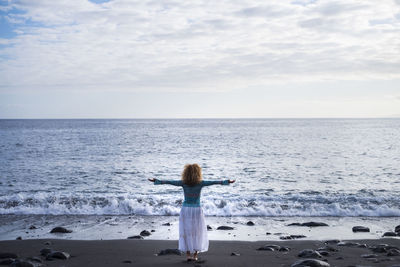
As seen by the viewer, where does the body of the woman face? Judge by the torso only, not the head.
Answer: away from the camera

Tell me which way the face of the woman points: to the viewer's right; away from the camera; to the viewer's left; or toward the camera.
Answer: away from the camera

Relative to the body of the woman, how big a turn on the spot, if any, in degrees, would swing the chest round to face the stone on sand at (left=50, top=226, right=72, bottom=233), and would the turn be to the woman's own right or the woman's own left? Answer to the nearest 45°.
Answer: approximately 45° to the woman's own left

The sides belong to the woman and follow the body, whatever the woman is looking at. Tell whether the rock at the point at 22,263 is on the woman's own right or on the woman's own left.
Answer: on the woman's own left

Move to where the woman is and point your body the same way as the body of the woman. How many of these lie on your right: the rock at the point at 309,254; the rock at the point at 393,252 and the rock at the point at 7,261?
2

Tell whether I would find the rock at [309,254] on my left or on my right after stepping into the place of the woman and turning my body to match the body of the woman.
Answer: on my right

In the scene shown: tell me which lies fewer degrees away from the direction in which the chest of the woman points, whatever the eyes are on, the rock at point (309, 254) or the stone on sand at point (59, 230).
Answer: the stone on sand
